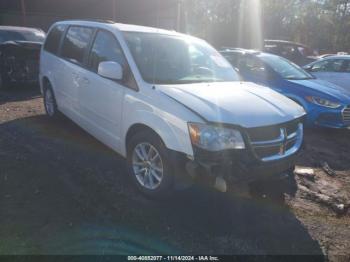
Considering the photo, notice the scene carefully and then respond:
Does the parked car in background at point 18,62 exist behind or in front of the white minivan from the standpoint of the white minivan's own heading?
behind

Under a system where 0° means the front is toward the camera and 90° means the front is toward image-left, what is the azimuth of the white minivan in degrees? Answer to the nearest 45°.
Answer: approximately 315°

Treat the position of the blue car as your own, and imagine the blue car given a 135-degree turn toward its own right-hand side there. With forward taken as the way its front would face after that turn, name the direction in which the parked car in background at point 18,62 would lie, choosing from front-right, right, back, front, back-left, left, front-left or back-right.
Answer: front

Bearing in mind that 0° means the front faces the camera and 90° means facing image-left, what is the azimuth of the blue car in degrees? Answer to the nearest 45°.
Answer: approximately 315°

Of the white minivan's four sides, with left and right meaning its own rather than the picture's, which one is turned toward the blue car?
left

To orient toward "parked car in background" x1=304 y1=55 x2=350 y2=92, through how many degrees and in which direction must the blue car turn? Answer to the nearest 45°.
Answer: approximately 135° to its left

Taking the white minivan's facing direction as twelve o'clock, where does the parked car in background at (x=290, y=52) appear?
The parked car in background is roughly at 8 o'clock from the white minivan.

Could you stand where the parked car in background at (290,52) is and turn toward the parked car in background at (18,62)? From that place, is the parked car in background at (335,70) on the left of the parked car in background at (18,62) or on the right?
left

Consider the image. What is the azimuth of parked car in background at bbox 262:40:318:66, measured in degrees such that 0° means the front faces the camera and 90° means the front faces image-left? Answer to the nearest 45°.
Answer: approximately 315°
